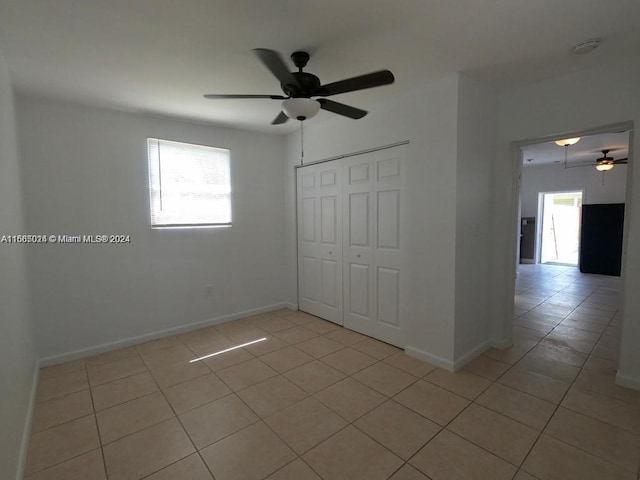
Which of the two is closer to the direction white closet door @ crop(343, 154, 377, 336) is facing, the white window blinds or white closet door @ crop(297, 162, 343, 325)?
the white window blinds

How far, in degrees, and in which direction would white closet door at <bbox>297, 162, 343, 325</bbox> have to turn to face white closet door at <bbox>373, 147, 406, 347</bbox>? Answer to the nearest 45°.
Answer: approximately 90° to its left

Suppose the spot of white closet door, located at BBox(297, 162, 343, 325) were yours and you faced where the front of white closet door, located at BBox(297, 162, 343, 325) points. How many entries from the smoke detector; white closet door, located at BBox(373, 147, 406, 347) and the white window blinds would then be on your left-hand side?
2

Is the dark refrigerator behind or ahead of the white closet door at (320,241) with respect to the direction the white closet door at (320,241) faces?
behind

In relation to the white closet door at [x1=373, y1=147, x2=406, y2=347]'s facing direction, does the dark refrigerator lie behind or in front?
behind

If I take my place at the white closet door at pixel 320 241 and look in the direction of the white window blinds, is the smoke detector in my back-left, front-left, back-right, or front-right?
back-left

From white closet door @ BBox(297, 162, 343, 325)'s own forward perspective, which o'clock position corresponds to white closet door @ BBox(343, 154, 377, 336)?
white closet door @ BBox(343, 154, 377, 336) is roughly at 9 o'clock from white closet door @ BBox(297, 162, 343, 325).

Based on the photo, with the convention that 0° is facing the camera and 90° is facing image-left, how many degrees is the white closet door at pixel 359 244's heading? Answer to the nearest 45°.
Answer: approximately 45°

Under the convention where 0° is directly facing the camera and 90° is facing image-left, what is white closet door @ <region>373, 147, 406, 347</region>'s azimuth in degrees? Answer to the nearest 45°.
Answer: approximately 45°

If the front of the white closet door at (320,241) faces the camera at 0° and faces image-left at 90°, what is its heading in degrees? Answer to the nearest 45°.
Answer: approximately 45°

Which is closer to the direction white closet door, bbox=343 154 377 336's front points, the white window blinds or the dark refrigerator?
the white window blinds
